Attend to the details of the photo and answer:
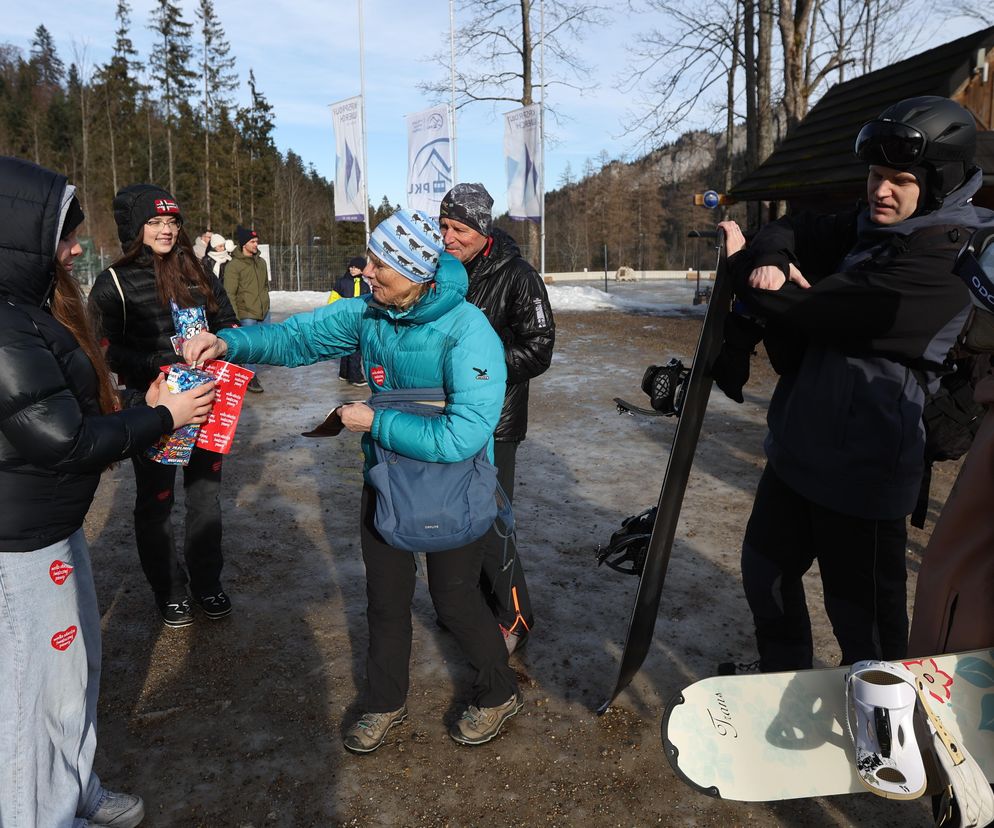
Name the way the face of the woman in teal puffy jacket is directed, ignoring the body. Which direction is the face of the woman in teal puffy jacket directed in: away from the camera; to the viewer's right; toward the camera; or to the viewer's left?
to the viewer's left

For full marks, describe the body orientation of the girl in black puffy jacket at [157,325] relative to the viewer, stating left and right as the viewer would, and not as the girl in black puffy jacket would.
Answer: facing the viewer and to the right of the viewer

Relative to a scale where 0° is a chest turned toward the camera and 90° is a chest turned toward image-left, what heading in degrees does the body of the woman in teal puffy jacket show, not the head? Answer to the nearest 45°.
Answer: approximately 45°

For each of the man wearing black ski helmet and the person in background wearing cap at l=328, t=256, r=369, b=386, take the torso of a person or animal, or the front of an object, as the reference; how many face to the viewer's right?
0

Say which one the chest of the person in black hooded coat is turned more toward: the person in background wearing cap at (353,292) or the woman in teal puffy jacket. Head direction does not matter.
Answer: the woman in teal puffy jacket

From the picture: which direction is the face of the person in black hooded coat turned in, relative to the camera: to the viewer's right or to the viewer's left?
to the viewer's right

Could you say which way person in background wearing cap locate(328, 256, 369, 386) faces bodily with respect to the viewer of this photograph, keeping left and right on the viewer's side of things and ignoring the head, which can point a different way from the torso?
facing the viewer

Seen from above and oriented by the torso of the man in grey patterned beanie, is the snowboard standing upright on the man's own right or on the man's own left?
on the man's own left

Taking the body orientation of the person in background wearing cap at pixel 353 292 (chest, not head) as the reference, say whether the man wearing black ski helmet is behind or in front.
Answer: in front

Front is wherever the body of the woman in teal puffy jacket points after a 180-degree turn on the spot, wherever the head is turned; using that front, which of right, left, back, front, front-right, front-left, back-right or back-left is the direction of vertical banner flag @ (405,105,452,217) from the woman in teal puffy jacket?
front-left

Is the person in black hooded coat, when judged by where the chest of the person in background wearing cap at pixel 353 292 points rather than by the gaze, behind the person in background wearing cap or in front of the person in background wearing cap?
in front

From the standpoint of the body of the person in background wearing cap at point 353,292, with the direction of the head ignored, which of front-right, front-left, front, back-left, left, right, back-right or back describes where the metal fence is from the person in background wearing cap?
back

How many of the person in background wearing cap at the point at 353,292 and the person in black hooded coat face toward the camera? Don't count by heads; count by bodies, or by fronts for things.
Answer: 1

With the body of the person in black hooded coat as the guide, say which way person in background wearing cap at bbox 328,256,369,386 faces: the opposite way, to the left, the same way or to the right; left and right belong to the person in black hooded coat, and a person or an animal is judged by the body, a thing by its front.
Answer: to the right

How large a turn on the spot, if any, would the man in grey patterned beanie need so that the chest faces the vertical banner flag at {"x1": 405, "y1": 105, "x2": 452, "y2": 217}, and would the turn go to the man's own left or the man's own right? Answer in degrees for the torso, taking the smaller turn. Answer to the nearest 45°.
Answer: approximately 135° to the man's own right

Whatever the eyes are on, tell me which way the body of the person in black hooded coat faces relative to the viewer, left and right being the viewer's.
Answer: facing to the right of the viewer
